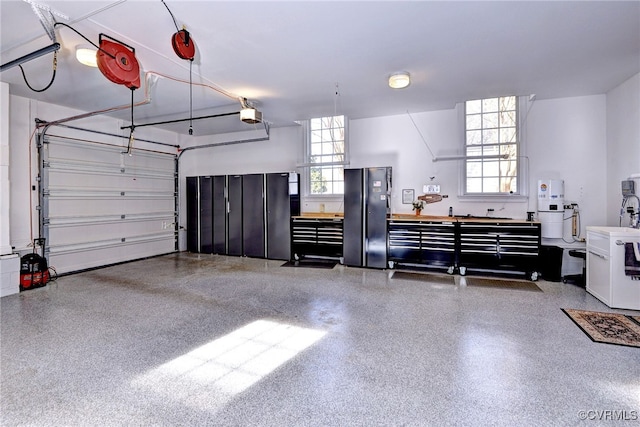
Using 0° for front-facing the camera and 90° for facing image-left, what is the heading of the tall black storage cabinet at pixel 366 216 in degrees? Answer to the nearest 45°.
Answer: approximately 0°

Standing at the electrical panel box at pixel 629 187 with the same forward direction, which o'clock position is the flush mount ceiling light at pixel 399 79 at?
The flush mount ceiling light is roughly at 12 o'clock from the electrical panel box.

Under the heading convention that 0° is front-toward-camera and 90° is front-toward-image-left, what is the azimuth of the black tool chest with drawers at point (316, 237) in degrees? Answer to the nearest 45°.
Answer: approximately 0°

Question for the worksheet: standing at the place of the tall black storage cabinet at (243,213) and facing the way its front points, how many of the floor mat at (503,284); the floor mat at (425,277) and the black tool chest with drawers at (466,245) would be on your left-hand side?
3

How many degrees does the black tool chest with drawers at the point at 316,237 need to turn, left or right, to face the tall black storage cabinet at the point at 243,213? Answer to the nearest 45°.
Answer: approximately 135° to its right
